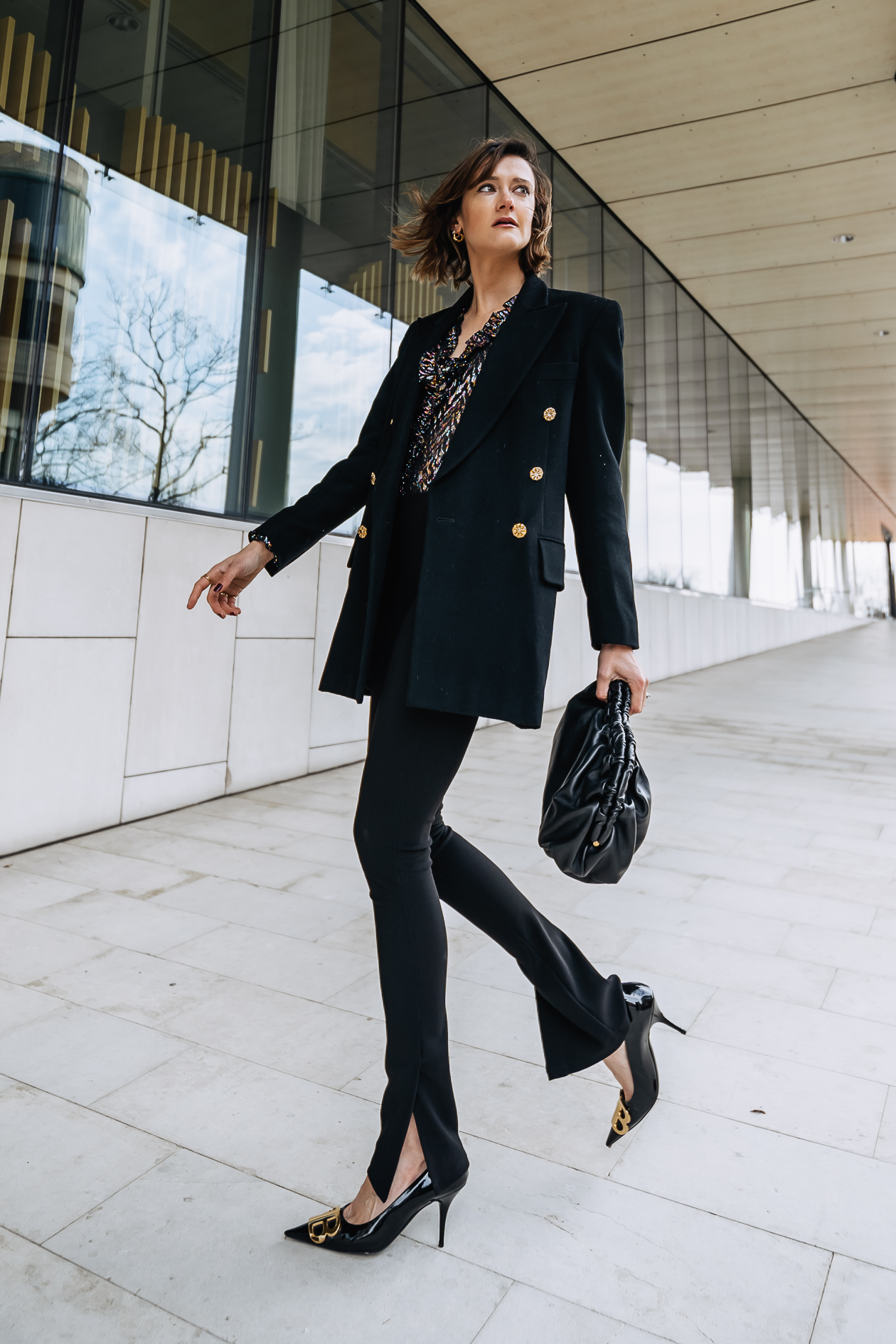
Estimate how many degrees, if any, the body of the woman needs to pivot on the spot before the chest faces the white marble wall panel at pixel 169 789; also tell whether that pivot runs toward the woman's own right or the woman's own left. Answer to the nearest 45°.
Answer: approximately 90° to the woman's own right

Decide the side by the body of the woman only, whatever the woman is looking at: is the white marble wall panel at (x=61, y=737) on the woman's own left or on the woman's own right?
on the woman's own right

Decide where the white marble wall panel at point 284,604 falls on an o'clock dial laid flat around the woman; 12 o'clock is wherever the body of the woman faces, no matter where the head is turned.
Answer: The white marble wall panel is roughly at 4 o'clock from the woman.

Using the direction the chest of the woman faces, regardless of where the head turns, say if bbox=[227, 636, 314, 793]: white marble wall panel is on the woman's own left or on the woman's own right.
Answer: on the woman's own right

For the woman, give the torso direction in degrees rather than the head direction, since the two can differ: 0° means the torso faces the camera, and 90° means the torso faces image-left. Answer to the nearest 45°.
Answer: approximately 45°

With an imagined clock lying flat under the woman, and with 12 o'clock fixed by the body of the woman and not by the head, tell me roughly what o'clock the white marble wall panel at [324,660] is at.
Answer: The white marble wall panel is roughly at 4 o'clock from the woman.

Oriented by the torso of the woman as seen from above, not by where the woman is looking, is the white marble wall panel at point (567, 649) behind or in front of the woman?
behind

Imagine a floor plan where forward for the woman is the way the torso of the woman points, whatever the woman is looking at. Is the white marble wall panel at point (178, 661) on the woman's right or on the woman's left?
on the woman's right
